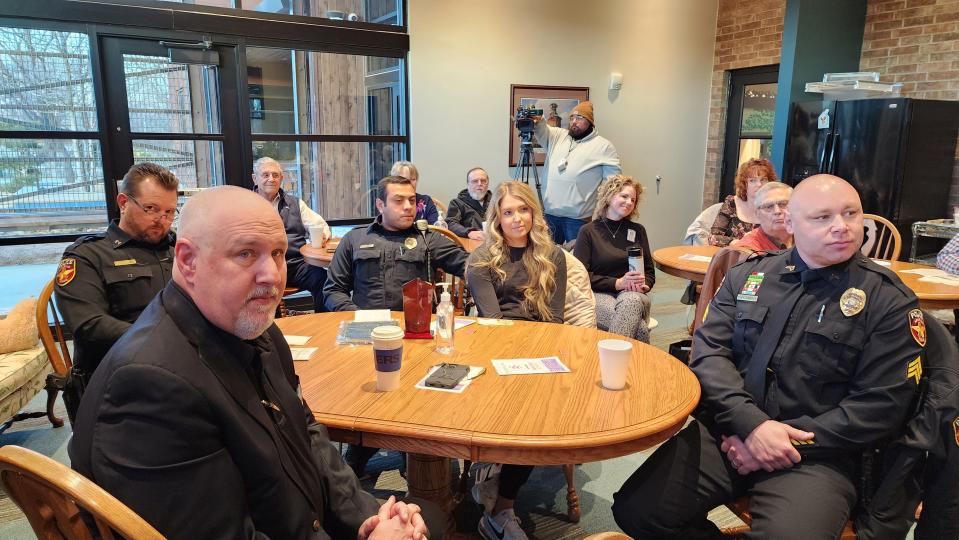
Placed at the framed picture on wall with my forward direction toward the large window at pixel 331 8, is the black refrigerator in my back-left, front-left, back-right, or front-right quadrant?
back-left

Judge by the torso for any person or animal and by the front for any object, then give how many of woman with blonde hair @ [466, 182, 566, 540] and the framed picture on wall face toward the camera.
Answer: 2

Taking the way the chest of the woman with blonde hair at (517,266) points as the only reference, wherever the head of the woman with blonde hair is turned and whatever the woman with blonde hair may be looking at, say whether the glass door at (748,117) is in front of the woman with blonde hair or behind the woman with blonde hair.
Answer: behind

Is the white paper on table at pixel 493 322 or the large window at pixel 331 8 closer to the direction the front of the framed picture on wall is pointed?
the white paper on table

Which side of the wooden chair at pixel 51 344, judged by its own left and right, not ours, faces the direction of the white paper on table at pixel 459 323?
front

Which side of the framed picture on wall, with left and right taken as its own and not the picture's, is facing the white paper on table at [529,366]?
front

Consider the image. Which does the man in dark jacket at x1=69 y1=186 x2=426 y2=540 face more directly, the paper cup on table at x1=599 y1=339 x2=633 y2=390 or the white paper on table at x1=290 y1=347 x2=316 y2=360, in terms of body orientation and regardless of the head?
the paper cup on table

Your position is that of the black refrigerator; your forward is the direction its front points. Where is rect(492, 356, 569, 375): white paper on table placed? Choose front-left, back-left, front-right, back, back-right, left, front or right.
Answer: front-left

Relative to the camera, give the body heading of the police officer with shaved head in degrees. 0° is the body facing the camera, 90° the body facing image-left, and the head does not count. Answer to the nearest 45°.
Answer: approximately 45°

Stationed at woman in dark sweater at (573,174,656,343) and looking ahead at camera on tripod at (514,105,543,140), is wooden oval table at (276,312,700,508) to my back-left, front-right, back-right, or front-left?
back-left

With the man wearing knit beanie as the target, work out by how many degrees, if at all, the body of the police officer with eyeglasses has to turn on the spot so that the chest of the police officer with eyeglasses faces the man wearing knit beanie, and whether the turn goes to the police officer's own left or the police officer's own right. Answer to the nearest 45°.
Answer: approximately 90° to the police officer's own left

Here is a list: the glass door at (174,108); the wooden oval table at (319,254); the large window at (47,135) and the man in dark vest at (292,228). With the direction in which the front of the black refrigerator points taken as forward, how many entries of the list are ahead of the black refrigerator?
4
